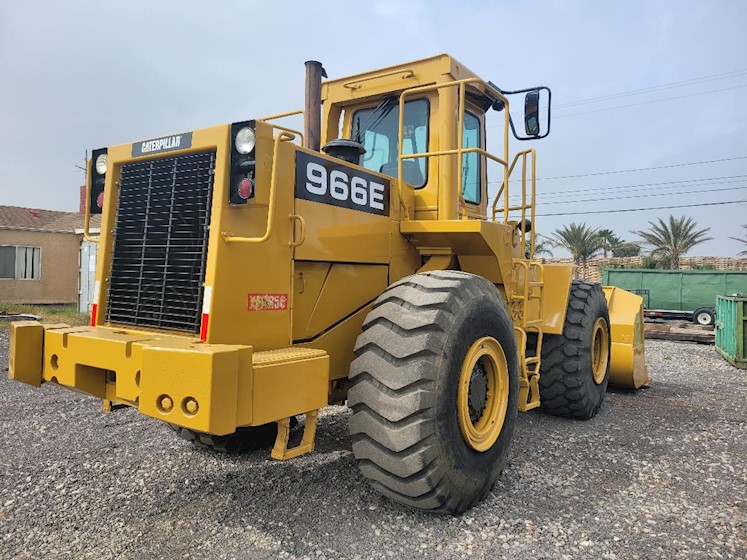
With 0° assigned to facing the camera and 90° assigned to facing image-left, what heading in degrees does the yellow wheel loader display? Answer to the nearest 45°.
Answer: approximately 225°

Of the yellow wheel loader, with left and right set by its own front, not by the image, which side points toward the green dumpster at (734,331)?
front

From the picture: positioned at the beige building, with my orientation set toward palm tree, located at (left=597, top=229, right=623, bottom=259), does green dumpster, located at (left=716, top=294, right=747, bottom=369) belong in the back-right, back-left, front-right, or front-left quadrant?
front-right

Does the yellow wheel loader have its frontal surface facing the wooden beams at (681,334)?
yes

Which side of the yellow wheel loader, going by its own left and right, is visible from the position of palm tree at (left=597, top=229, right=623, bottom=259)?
front

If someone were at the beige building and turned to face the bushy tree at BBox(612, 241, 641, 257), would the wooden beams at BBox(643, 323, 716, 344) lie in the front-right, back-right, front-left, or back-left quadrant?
front-right
